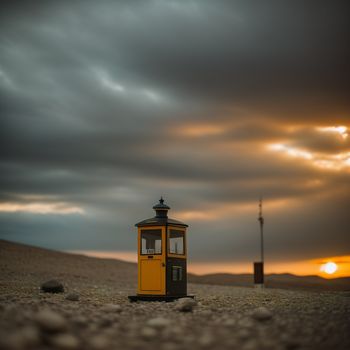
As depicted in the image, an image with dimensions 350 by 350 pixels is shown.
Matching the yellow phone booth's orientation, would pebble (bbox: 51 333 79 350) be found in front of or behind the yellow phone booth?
in front

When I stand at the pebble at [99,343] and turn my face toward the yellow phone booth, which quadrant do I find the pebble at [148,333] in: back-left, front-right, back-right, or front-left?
front-right

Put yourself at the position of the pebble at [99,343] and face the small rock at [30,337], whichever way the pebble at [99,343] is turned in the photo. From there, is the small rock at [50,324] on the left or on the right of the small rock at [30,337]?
right

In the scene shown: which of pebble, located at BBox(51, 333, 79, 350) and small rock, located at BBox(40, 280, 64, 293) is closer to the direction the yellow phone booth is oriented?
the pebble

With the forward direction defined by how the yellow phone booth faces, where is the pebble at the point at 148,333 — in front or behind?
in front

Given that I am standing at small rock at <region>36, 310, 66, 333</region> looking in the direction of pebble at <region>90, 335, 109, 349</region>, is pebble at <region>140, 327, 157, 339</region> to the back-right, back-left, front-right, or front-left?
front-left

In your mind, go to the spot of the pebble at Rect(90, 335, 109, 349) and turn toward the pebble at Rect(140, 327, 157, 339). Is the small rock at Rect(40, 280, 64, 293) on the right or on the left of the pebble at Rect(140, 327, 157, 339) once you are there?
left

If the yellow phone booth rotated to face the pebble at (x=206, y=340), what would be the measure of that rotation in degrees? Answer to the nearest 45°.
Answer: approximately 45° to its left

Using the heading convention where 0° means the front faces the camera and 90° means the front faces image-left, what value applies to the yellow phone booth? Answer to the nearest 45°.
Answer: approximately 45°

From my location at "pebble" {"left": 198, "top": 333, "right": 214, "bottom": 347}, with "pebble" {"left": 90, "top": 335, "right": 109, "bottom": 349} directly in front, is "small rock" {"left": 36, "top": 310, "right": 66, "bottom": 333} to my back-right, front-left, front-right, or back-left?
front-right

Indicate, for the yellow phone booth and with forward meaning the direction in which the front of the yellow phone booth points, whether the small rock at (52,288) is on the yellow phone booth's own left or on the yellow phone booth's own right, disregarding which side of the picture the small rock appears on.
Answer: on the yellow phone booth's own right

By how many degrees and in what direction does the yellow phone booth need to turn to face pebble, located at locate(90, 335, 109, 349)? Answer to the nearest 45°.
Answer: approximately 45° to its left
